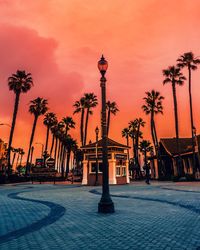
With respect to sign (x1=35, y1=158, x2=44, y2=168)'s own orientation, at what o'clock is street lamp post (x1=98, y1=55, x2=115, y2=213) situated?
The street lamp post is roughly at 12 o'clock from the sign.

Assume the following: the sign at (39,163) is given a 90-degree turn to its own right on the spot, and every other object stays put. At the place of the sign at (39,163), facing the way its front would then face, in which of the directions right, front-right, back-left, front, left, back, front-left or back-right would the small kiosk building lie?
back-left

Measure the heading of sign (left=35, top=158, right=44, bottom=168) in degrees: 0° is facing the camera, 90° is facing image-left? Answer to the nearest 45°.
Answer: approximately 0°
